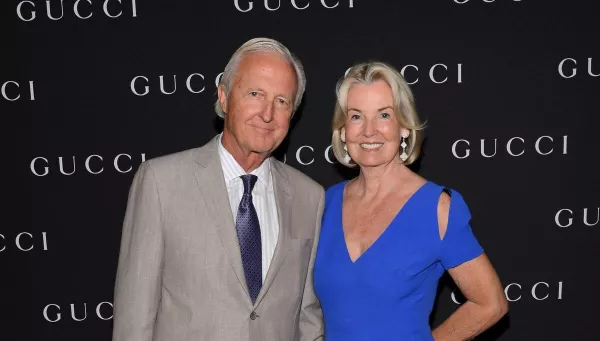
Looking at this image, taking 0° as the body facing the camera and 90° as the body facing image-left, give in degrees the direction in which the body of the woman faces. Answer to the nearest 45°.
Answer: approximately 45°

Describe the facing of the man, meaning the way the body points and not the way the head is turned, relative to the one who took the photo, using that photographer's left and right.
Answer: facing the viewer and to the right of the viewer

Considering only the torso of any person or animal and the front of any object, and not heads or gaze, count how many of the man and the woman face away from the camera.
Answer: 0
